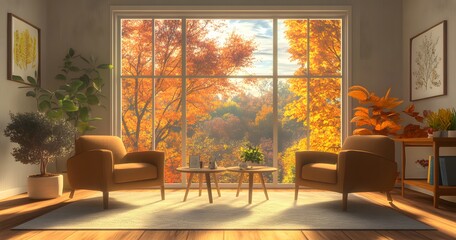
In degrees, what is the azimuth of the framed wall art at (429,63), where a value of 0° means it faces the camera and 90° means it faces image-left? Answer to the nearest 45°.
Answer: approximately 45°

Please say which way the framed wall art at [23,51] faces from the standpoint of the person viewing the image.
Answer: facing the viewer and to the right of the viewer

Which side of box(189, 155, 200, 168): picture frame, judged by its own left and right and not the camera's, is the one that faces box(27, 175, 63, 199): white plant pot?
right

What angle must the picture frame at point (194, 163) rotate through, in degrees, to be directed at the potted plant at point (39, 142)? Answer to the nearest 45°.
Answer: approximately 90° to its right

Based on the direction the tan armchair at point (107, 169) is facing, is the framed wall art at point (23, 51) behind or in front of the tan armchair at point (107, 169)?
behind

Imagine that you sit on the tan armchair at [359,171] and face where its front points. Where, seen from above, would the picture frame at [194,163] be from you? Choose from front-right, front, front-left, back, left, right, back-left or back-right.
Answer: front-right

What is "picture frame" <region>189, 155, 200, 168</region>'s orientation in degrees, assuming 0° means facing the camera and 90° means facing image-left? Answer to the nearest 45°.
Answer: approximately 0°

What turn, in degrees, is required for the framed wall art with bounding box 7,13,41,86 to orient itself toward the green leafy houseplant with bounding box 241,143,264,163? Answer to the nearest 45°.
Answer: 0° — it already faces it

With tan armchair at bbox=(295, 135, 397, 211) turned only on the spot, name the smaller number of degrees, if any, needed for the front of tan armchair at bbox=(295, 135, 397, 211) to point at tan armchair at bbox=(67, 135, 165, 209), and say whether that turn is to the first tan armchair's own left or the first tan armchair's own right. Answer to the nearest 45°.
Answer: approximately 45° to the first tan armchair's own right

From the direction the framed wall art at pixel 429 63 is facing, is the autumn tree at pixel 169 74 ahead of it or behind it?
ahead

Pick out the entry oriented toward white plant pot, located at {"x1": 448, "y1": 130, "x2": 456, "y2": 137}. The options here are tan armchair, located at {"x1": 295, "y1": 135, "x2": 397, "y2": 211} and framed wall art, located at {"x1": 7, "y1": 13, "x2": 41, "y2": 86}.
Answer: the framed wall art
